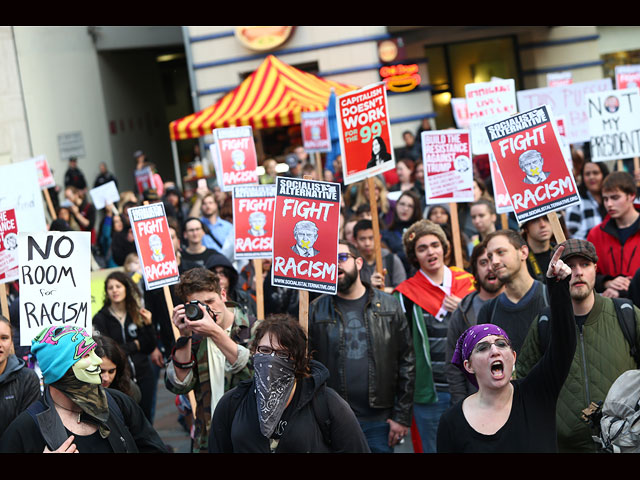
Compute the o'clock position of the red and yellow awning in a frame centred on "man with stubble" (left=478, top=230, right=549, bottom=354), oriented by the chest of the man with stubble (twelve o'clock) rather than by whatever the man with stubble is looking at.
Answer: The red and yellow awning is roughly at 4 o'clock from the man with stubble.

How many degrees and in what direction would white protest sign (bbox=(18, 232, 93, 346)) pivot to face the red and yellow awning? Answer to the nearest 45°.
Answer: approximately 180°

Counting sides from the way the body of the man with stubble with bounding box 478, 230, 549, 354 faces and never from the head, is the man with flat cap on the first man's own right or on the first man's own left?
on the first man's own left

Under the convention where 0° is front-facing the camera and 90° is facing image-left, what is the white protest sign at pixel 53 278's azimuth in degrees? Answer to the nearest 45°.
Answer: approximately 0°

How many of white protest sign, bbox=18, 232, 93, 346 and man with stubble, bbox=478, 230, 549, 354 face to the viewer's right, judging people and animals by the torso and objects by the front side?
0

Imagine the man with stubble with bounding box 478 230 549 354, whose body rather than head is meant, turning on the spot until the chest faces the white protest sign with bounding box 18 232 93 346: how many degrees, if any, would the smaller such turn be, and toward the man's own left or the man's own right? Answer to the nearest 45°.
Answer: approximately 45° to the man's own right

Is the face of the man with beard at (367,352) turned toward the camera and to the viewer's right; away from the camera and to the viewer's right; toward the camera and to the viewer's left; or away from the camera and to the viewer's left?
toward the camera and to the viewer's left

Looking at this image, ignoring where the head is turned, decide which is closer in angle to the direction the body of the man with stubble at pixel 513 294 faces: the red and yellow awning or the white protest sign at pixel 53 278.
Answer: the white protest sign

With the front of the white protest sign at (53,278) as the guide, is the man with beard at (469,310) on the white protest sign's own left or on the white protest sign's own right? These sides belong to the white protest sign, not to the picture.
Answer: on the white protest sign's own left

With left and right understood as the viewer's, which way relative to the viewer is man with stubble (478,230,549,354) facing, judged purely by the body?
facing the viewer and to the left of the viewer

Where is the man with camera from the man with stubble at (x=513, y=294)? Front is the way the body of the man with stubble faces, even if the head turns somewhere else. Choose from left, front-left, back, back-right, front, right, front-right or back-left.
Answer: front-right
